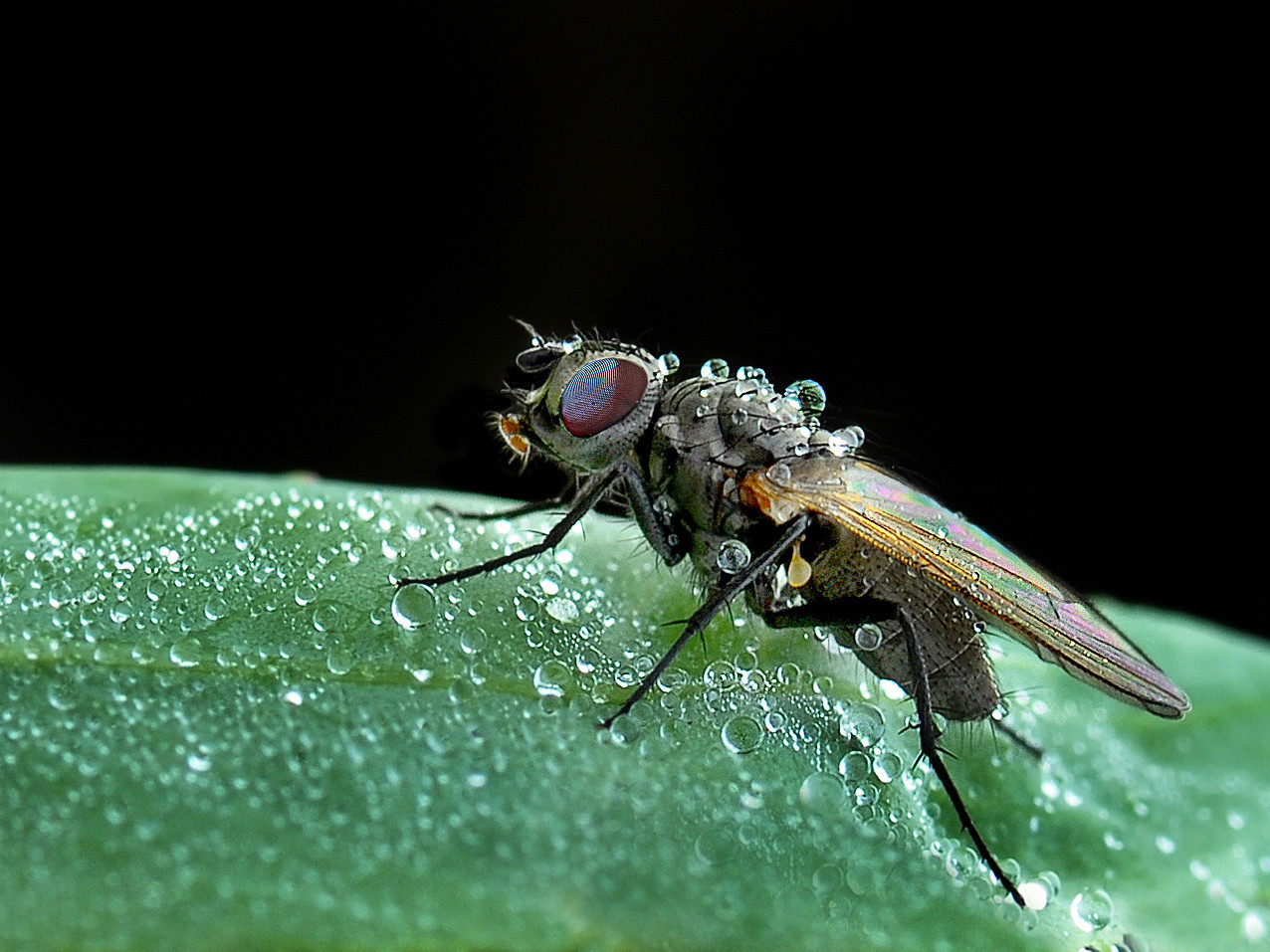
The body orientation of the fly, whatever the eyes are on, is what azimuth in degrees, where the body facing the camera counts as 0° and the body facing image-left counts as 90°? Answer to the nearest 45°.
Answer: approximately 90°

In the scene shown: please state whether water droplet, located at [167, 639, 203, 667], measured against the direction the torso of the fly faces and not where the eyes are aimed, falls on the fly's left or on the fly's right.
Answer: on the fly's left

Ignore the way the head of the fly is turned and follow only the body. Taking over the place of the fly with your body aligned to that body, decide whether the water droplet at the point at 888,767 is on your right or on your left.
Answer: on your left

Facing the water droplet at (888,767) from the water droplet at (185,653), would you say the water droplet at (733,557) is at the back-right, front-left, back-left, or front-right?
front-left

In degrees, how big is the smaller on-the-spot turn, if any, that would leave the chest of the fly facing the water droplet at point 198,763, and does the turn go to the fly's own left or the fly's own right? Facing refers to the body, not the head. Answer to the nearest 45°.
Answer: approximately 90° to the fly's own left

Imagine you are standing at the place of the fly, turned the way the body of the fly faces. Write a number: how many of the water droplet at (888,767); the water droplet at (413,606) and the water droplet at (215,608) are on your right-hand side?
0

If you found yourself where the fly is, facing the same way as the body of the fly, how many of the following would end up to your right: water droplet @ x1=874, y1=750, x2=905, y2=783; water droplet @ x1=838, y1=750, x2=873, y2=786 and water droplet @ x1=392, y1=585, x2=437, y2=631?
0

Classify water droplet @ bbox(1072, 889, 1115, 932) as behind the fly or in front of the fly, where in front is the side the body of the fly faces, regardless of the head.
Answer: behind

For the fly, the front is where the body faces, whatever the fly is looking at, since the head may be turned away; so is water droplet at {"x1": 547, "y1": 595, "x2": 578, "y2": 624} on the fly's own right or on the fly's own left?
on the fly's own left

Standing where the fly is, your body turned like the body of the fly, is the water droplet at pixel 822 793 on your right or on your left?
on your left
